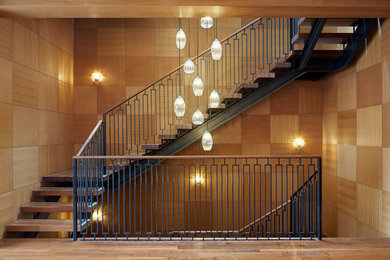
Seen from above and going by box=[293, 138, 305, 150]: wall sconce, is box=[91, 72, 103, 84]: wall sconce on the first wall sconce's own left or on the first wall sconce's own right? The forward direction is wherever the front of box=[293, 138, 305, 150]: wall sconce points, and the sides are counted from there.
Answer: on the first wall sconce's own right

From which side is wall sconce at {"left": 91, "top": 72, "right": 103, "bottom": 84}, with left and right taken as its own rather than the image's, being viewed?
front

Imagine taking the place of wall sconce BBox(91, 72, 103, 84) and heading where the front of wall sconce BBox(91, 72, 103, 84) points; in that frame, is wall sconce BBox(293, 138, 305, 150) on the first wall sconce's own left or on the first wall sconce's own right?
on the first wall sconce's own left

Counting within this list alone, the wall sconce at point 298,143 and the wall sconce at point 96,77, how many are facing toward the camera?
2

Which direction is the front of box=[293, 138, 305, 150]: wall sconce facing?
toward the camera
